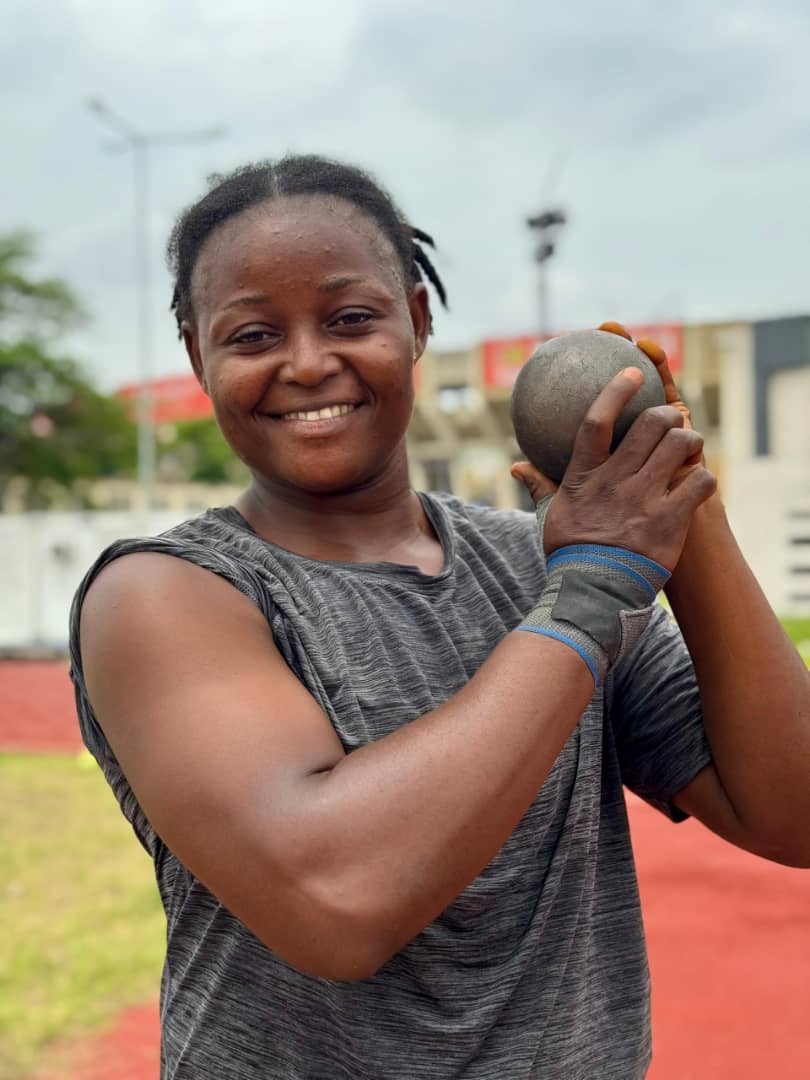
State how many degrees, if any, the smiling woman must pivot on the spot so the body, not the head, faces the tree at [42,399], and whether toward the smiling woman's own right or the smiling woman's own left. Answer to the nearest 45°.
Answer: approximately 135° to the smiling woman's own left

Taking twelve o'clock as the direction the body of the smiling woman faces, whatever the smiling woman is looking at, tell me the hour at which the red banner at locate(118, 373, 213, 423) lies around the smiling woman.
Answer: The red banner is roughly at 7 o'clock from the smiling woman.

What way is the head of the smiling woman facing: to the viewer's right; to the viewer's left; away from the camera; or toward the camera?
toward the camera

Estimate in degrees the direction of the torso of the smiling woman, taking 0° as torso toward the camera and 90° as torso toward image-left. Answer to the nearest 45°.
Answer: approximately 315°
